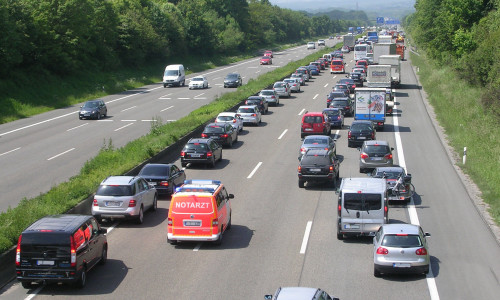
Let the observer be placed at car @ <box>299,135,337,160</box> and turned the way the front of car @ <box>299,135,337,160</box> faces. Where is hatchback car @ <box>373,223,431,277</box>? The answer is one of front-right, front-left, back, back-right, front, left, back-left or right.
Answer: back

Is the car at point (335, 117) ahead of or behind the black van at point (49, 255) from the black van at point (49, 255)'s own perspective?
ahead

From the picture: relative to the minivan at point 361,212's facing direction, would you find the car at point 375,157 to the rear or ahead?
ahead

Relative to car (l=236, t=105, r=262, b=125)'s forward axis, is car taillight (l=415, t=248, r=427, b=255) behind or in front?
behind

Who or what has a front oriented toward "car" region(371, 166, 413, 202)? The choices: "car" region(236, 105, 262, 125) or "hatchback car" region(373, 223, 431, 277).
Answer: the hatchback car

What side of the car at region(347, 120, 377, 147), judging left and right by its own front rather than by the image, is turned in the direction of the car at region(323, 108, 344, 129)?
front

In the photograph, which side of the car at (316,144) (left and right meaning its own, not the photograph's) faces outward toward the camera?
back

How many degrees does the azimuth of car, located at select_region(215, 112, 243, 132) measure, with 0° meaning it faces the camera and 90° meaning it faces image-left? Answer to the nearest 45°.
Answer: approximately 180°

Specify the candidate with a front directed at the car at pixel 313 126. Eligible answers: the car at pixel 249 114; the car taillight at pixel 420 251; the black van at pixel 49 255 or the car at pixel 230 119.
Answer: the black van

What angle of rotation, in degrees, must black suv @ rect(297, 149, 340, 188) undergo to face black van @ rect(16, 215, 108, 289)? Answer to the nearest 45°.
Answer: approximately 135° to its left

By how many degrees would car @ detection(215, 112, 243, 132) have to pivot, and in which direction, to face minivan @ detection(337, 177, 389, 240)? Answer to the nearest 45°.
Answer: approximately 180°

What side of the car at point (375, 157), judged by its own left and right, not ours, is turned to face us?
back

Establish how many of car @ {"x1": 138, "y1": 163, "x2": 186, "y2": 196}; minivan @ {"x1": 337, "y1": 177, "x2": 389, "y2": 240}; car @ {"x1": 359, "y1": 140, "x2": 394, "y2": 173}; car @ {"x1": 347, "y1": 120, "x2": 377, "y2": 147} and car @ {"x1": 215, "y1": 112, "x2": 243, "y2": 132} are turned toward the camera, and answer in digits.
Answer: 0

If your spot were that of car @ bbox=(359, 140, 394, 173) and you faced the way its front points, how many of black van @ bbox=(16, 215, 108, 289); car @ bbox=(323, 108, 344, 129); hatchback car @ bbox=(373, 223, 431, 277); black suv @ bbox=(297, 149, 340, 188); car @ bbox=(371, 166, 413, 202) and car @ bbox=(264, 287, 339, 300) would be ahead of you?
1

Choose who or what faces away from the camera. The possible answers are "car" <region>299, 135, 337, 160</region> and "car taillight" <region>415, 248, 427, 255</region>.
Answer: the car

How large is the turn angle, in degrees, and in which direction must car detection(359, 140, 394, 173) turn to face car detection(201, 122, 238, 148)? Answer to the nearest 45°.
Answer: approximately 45° to its left

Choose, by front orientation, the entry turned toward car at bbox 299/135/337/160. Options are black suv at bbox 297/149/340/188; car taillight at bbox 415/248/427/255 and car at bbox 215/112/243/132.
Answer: the black suv

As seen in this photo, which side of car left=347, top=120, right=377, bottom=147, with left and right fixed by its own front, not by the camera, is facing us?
back

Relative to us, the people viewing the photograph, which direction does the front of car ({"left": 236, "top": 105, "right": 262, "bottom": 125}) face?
facing away from the viewer

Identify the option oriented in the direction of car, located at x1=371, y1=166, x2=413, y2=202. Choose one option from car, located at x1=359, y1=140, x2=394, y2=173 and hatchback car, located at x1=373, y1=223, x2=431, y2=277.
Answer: the hatchback car
